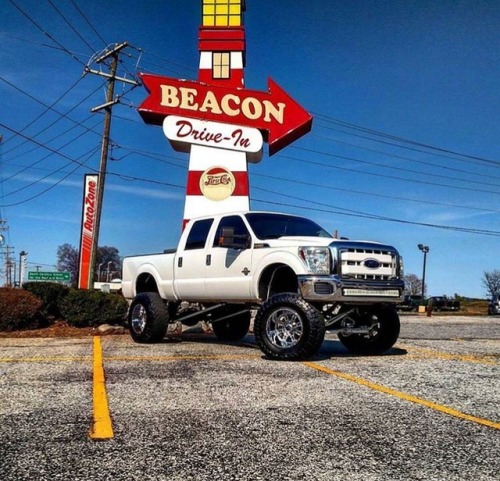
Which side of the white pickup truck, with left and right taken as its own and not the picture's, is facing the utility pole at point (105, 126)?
back

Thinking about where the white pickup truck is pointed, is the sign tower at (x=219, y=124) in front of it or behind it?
behind

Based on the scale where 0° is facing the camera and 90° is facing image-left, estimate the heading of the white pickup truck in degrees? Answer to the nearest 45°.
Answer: approximately 315°

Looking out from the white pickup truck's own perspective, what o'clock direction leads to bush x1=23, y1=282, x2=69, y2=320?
The bush is roughly at 6 o'clock from the white pickup truck.

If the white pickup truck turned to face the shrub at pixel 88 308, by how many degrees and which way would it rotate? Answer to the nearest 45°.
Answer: approximately 180°

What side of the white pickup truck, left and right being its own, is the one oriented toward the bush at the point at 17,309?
back
